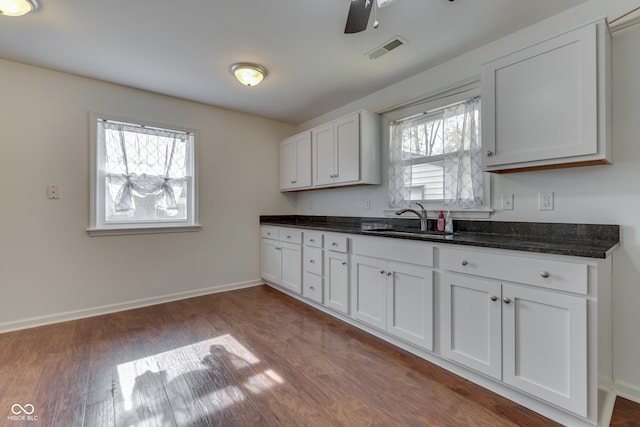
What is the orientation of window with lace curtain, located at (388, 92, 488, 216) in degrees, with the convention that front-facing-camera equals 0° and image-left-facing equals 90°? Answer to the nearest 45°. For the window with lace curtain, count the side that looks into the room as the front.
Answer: approximately 45°

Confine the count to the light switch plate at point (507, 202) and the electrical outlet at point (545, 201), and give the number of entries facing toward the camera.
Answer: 2

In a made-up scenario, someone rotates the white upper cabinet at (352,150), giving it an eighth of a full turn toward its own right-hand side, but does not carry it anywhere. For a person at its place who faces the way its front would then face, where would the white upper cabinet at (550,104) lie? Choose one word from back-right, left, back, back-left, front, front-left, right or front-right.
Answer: back-left

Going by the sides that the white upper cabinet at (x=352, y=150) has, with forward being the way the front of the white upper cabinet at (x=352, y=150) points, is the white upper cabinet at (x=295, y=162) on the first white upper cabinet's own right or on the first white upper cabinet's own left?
on the first white upper cabinet's own right

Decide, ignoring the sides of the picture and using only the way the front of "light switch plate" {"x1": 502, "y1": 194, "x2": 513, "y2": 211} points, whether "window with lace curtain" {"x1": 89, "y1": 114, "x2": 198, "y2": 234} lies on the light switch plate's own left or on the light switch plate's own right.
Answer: on the light switch plate's own right

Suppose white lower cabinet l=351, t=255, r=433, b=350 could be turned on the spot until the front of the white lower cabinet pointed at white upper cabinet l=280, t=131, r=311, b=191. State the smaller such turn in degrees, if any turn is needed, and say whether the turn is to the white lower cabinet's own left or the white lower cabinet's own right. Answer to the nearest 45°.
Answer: approximately 90° to the white lower cabinet's own right

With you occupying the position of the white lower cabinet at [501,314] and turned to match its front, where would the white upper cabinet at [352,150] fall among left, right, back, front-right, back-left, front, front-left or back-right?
right
